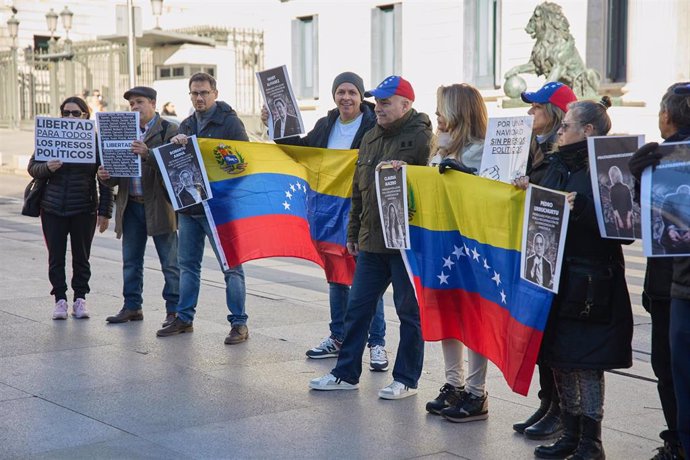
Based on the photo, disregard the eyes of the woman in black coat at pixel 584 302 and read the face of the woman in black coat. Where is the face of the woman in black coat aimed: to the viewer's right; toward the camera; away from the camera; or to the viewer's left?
to the viewer's left

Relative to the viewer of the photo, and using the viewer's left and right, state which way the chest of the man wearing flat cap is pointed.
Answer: facing the viewer and to the left of the viewer

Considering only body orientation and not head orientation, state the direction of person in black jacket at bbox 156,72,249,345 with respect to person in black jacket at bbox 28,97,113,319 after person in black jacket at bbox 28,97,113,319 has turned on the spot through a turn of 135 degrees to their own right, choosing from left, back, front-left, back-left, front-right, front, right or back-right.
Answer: back

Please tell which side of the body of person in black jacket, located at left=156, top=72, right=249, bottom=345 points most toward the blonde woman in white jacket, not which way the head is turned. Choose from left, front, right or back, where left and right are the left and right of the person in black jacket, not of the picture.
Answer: left

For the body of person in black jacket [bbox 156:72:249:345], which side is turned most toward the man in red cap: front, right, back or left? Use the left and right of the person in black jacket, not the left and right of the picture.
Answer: left

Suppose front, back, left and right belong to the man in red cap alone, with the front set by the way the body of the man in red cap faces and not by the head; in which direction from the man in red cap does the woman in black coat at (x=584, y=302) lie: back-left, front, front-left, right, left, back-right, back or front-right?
left

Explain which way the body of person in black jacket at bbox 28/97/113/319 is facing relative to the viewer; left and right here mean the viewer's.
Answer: facing the viewer

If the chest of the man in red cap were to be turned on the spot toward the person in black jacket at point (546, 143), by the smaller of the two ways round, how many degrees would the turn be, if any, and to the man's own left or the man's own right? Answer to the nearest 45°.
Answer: approximately 90° to the man's own left

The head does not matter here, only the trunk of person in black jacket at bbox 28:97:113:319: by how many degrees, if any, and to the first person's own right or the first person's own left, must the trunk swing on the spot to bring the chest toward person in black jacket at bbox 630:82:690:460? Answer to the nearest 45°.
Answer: approximately 45° to the first person's own left

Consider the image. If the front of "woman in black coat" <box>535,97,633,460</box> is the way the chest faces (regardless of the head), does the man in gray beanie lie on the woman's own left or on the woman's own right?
on the woman's own right

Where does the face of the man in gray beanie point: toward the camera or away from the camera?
toward the camera

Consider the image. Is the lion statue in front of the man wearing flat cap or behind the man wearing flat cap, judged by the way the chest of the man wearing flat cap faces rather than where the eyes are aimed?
behind
